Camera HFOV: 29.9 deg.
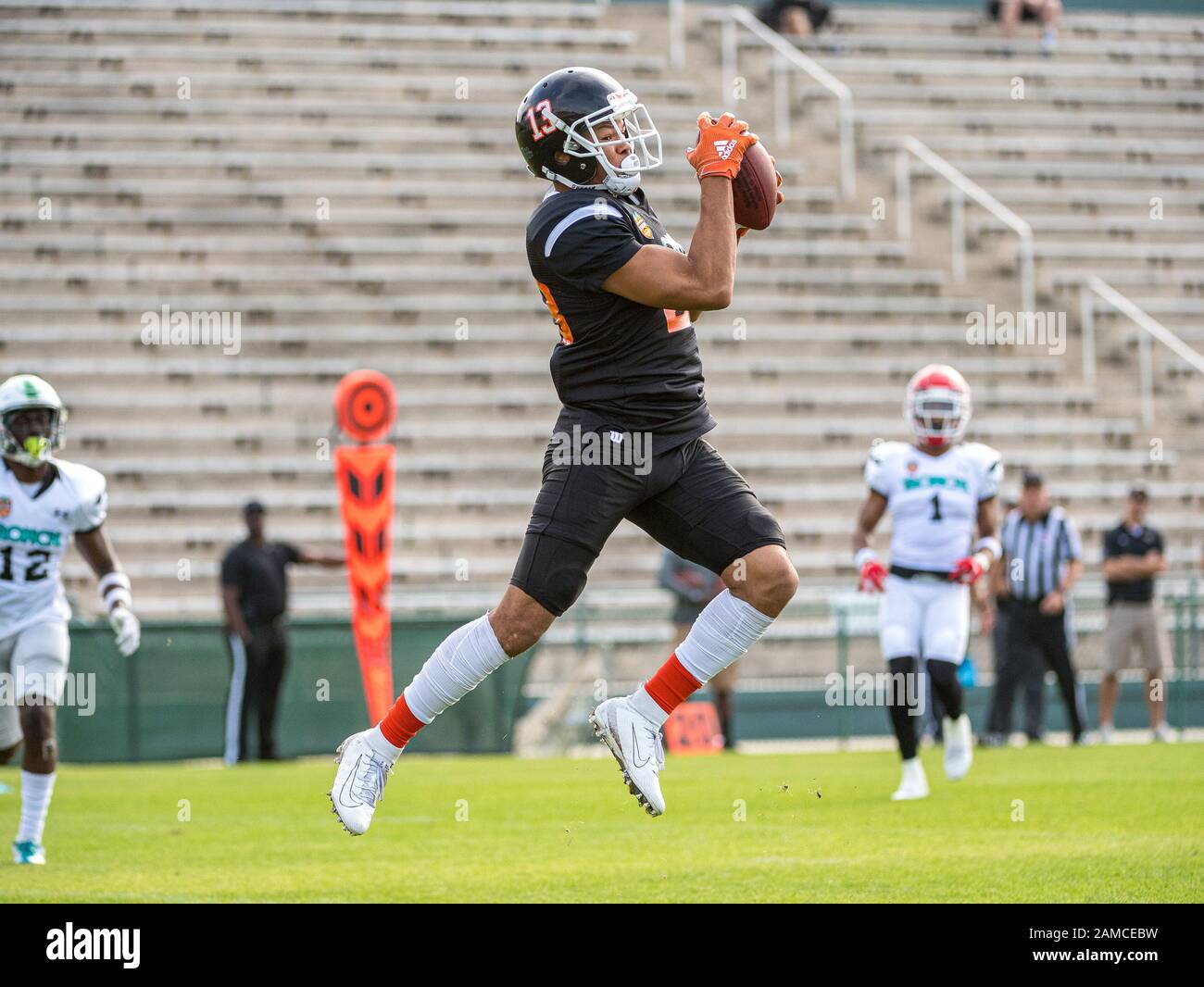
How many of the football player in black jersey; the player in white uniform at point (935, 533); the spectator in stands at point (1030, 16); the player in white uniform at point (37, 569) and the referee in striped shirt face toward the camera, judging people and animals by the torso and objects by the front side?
4

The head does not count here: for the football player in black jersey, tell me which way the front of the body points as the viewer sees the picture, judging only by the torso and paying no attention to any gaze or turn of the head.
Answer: to the viewer's right

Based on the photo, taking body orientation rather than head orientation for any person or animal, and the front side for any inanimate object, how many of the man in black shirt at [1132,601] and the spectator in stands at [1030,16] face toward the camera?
2

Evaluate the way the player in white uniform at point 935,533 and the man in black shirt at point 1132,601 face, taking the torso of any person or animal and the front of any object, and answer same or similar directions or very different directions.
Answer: same or similar directions

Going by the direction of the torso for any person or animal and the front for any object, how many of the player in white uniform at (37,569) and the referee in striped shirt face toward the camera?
2

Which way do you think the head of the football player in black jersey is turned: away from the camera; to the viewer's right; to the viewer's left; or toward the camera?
to the viewer's right

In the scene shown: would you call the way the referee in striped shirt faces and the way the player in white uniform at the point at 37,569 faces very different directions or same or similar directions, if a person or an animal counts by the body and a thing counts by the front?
same or similar directions

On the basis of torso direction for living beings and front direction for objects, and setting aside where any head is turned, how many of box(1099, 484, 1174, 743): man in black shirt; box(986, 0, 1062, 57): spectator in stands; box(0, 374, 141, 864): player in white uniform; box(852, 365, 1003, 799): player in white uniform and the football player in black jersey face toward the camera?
4

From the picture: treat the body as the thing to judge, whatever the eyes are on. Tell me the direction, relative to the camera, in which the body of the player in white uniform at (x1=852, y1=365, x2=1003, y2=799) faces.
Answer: toward the camera

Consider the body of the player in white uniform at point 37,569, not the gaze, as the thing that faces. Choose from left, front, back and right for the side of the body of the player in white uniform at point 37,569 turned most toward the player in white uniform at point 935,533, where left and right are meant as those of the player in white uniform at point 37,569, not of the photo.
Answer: left

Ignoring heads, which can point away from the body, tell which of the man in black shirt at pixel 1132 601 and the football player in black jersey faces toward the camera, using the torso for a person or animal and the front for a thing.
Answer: the man in black shirt

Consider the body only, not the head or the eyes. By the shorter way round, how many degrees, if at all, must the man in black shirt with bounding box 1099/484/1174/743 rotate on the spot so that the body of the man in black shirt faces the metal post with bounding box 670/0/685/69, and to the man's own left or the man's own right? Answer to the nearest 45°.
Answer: approximately 135° to the man's own right

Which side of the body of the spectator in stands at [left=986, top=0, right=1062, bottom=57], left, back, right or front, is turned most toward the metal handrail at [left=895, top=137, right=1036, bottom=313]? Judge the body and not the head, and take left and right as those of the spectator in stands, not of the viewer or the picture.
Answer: front

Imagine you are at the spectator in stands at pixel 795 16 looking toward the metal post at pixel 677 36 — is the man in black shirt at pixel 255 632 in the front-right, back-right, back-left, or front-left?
front-left

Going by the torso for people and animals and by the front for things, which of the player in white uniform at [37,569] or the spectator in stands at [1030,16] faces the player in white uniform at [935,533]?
the spectator in stands

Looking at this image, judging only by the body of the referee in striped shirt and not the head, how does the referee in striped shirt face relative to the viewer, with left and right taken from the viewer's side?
facing the viewer

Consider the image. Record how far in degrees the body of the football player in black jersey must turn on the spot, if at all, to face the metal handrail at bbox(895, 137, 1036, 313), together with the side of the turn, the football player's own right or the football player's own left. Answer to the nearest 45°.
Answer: approximately 90° to the football player's own left
